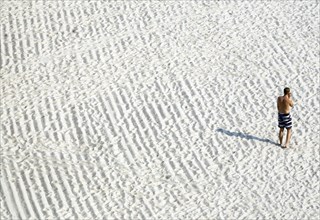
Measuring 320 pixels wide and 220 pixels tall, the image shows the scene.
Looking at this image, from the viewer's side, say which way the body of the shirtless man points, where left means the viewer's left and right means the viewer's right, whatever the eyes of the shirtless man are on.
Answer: facing away from the viewer and to the right of the viewer
